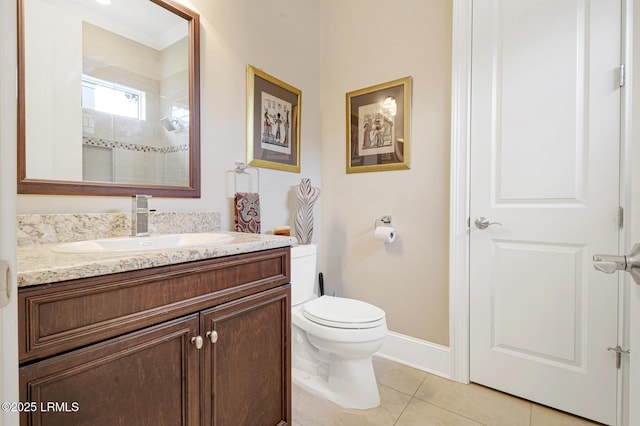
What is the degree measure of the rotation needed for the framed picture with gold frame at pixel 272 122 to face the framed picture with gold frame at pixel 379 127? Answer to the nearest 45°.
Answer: approximately 45° to its left

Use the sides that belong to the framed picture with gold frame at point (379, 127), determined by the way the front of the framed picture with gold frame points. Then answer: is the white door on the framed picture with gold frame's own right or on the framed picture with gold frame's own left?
on the framed picture with gold frame's own left

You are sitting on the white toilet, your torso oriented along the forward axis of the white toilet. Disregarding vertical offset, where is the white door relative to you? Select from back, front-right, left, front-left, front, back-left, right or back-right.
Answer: front-left

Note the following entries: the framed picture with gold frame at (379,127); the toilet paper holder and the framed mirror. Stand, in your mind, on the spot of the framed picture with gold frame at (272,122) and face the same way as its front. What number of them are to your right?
1

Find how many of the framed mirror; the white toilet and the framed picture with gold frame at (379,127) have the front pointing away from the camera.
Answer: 0

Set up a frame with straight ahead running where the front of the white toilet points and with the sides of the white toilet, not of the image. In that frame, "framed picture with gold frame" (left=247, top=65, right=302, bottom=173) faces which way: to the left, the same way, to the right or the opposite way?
the same way

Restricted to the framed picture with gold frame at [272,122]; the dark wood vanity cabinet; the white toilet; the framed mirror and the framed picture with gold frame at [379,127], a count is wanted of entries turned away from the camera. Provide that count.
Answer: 0

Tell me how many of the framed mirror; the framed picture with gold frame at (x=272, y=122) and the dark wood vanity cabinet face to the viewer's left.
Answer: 0

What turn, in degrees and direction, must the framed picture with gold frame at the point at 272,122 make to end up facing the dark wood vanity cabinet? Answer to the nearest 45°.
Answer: approximately 45° to its right

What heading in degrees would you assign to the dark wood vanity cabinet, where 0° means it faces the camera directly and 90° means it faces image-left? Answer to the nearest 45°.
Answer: approximately 315°

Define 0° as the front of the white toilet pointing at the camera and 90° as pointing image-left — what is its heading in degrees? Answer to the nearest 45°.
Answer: approximately 315°

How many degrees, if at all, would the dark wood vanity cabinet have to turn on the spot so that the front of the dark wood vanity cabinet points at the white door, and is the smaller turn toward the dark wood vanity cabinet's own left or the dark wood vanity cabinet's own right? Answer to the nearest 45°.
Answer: approximately 45° to the dark wood vanity cabinet's own left

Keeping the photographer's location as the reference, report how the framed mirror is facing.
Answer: facing the viewer and to the right of the viewer
